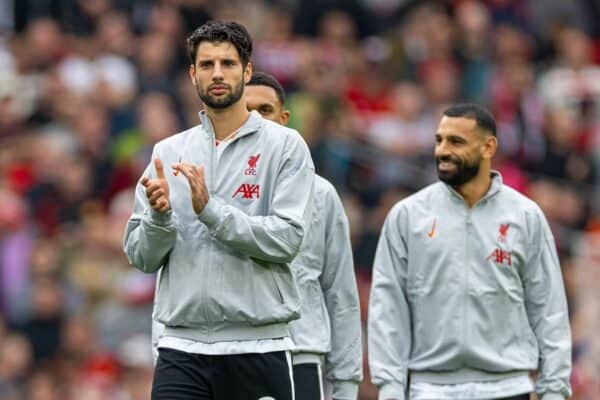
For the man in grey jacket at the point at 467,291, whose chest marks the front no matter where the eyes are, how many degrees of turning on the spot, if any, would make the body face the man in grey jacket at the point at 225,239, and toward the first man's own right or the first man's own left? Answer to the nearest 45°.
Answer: approximately 45° to the first man's own right

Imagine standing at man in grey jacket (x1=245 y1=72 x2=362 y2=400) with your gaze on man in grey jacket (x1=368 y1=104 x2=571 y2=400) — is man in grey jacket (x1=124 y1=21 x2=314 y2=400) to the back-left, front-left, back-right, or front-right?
back-right

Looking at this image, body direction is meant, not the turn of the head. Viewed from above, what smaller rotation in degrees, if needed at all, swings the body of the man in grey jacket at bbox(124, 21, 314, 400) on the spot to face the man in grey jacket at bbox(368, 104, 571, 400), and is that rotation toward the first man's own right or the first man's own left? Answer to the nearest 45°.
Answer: approximately 135° to the first man's own left

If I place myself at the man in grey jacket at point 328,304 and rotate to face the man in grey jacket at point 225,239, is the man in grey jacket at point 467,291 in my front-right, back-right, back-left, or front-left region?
back-left

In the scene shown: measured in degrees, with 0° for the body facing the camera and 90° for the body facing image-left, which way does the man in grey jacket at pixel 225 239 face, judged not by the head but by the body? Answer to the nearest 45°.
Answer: approximately 0°

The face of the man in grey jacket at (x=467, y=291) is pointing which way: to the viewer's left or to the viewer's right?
to the viewer's left

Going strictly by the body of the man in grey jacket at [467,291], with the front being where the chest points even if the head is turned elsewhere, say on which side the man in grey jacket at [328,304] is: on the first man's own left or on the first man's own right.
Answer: on the first man's own right

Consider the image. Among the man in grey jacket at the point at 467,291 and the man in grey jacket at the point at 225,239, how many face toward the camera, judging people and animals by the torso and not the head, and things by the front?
2
